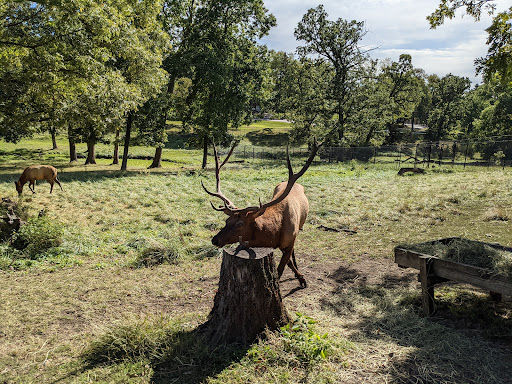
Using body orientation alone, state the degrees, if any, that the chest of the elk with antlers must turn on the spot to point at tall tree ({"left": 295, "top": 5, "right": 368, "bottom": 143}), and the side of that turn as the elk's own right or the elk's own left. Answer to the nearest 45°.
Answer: approximately 135° to the elk's own right

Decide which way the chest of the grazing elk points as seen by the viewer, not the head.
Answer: to the viewer's left

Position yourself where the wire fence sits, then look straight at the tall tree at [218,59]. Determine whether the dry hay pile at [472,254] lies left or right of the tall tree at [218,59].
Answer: left

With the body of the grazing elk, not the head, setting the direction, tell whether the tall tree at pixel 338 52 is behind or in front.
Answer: behind

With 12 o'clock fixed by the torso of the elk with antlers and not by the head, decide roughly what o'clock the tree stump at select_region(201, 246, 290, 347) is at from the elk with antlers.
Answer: The tree stump is roughly at 11 o'clock from the elk with antlers.

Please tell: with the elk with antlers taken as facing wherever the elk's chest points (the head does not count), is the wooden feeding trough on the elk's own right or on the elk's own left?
on the elk's own left

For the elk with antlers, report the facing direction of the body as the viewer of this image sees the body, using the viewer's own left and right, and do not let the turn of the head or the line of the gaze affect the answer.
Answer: facing the viewer and to the left of the viewer

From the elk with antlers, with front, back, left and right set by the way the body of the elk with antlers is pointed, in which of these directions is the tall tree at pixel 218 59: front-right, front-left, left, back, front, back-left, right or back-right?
back-right

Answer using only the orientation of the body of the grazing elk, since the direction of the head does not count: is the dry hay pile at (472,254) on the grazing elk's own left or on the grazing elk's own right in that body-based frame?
on the grazing elk's own left

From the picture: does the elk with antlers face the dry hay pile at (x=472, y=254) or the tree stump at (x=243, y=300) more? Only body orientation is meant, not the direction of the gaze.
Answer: the tree stump

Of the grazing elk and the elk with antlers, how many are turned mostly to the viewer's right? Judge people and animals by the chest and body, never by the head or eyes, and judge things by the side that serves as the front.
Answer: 0
